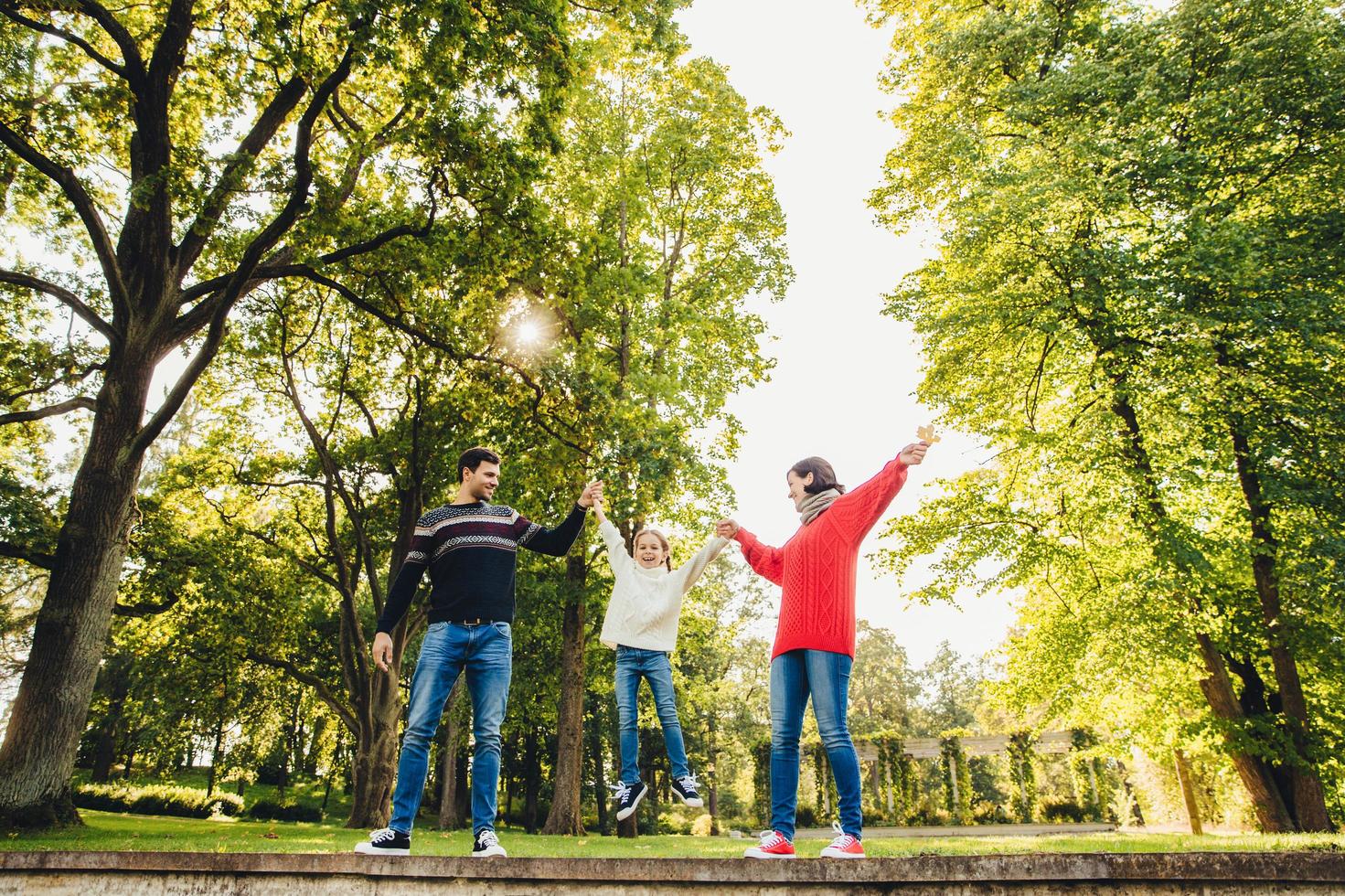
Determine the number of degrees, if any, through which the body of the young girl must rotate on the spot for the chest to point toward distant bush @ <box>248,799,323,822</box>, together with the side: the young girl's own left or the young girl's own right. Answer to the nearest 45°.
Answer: approximately 135° to the young girl's own right

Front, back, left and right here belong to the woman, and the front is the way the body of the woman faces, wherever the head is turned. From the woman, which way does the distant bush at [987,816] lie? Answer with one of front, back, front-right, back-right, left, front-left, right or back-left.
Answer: back-right

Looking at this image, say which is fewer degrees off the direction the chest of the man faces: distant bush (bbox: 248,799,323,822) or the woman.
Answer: the woman

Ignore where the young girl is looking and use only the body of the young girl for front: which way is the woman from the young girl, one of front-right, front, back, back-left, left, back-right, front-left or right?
front-left

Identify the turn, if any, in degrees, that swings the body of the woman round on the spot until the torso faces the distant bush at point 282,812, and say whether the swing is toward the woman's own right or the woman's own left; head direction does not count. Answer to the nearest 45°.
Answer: approximately 90° to the woman's own right

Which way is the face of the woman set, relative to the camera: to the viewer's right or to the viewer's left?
to the viewer's left

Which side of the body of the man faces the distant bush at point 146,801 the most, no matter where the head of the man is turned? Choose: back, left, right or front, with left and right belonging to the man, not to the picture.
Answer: back

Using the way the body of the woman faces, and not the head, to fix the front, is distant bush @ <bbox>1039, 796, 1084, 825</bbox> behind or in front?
behind

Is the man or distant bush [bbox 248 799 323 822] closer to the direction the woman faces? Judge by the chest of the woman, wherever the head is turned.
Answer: the man

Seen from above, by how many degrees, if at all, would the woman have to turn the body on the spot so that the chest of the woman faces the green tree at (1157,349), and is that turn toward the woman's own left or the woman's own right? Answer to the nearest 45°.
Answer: approximately 180°
